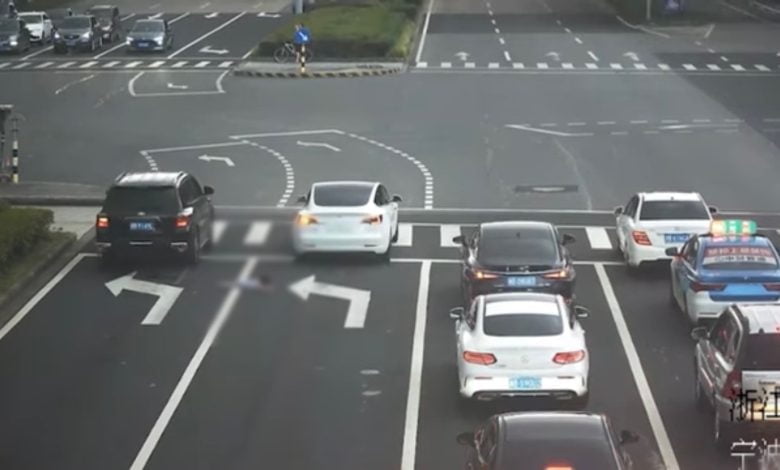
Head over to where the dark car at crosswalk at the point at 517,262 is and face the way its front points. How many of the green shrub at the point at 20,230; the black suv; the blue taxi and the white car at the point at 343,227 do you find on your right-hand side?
1

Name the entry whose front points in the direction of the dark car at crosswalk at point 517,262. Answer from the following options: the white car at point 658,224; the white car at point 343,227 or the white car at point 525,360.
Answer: the white car at point 525,360

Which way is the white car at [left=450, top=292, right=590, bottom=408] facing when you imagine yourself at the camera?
facing away from the viewer

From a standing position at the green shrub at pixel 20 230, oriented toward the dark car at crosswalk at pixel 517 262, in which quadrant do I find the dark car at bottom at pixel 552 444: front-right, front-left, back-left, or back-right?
front-right

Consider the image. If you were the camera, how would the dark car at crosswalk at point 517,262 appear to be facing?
facing away from the viewer

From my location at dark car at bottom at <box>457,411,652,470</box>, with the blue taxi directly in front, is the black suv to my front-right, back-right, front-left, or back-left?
front-left

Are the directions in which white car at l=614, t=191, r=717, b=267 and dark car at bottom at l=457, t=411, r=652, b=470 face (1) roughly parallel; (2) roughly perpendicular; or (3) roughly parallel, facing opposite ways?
roughly parallel

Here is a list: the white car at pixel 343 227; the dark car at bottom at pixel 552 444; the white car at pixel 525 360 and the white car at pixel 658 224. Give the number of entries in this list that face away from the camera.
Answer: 4

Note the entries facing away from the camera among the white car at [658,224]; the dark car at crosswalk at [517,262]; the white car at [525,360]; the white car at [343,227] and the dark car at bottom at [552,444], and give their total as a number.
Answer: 5

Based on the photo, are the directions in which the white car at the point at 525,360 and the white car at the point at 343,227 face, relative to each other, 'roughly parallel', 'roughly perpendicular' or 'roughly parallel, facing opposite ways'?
roughly parallel

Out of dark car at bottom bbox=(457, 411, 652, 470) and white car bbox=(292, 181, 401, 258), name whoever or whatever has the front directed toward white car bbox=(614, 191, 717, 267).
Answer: the dark car at bottom

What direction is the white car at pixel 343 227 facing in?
away from the camera

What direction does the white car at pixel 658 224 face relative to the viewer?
away from the camera

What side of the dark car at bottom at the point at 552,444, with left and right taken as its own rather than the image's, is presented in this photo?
back

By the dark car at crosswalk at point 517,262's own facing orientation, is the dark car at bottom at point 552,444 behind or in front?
behind
